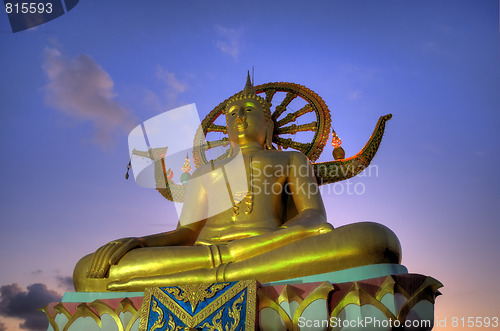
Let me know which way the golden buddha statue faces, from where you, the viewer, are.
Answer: facing the viewer and to the left of the viewer
